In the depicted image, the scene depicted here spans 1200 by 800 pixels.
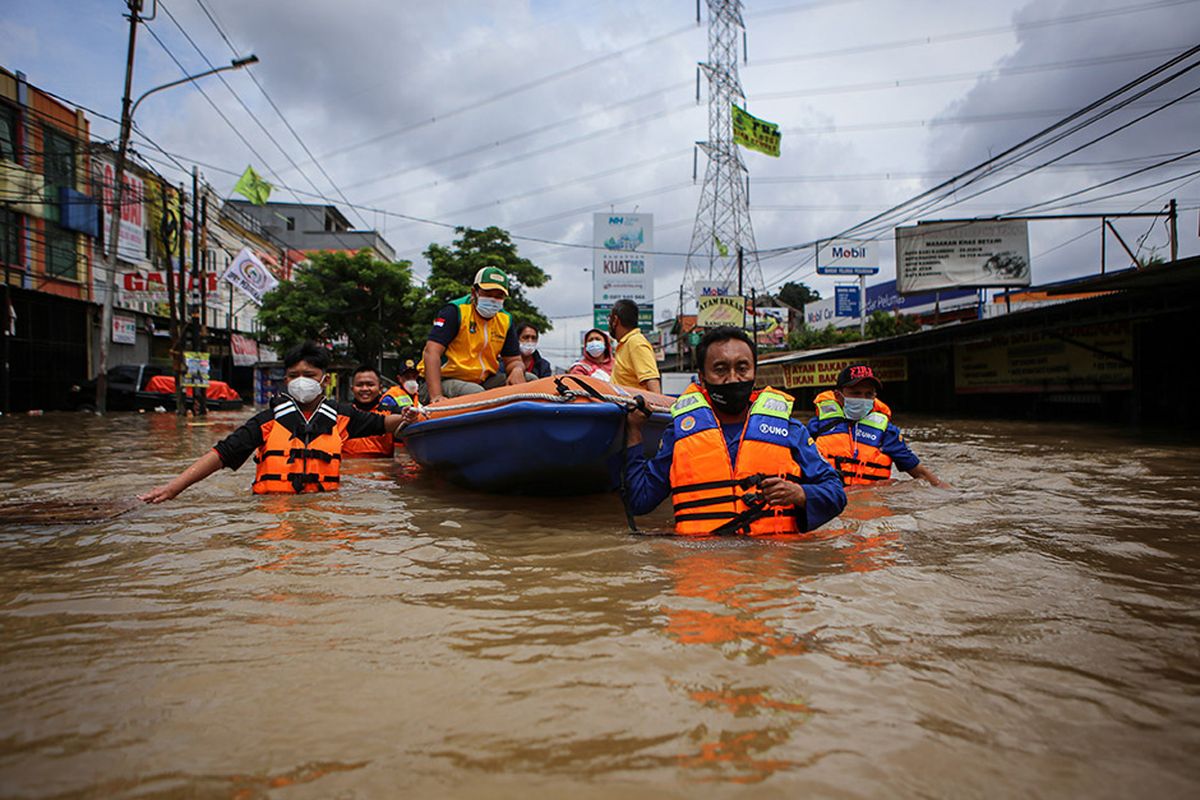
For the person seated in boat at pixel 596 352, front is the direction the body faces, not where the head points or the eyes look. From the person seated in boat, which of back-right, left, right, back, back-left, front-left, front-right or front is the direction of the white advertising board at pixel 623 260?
back

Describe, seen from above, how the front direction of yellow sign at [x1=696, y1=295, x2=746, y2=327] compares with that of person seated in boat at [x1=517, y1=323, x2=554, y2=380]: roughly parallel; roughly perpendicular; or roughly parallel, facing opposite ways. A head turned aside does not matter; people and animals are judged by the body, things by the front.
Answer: roughly parallel

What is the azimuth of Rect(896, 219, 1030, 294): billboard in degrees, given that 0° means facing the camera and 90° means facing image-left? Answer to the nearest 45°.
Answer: approximately 0°

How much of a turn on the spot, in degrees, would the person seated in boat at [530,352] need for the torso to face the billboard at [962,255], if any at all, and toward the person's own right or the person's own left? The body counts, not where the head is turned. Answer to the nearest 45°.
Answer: approximately 135° to the person's own left

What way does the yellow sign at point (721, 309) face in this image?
toward the camera

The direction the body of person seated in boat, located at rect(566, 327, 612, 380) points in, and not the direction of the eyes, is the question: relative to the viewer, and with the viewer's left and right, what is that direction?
facing the viewer

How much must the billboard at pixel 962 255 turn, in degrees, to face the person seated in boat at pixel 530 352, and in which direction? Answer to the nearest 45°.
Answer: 0° — it already faces them

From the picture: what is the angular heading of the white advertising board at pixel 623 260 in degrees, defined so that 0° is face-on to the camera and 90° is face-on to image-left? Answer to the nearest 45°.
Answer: approximately 0°

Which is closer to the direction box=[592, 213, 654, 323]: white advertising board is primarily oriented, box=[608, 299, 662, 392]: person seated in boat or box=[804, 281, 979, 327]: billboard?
the person seated in boat

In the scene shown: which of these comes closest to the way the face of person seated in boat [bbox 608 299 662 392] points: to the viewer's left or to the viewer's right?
to the viewer's left

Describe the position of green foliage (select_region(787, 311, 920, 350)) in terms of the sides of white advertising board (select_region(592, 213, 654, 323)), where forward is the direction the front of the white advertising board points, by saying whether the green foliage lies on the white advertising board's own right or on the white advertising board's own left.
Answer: on the white advertising board's own left

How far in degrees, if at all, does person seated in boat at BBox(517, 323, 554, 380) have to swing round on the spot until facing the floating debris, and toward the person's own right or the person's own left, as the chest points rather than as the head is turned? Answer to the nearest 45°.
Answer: approximately 45° to the person's own right

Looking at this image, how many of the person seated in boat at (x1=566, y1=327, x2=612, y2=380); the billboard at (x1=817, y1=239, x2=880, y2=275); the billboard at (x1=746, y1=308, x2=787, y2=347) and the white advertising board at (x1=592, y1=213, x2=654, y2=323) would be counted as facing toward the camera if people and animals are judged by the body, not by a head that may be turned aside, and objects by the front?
4

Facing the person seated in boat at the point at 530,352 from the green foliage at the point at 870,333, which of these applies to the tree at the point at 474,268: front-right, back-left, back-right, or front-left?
front-right
